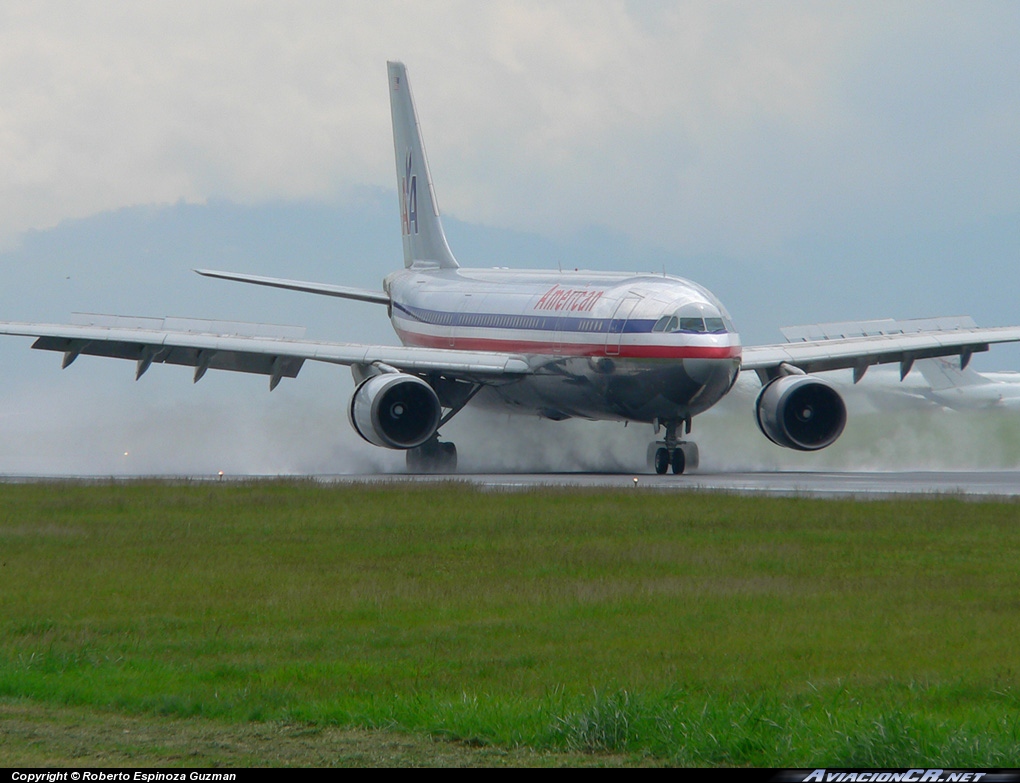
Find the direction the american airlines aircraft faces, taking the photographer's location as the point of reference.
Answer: facing the viewer and to the right of the viewer
